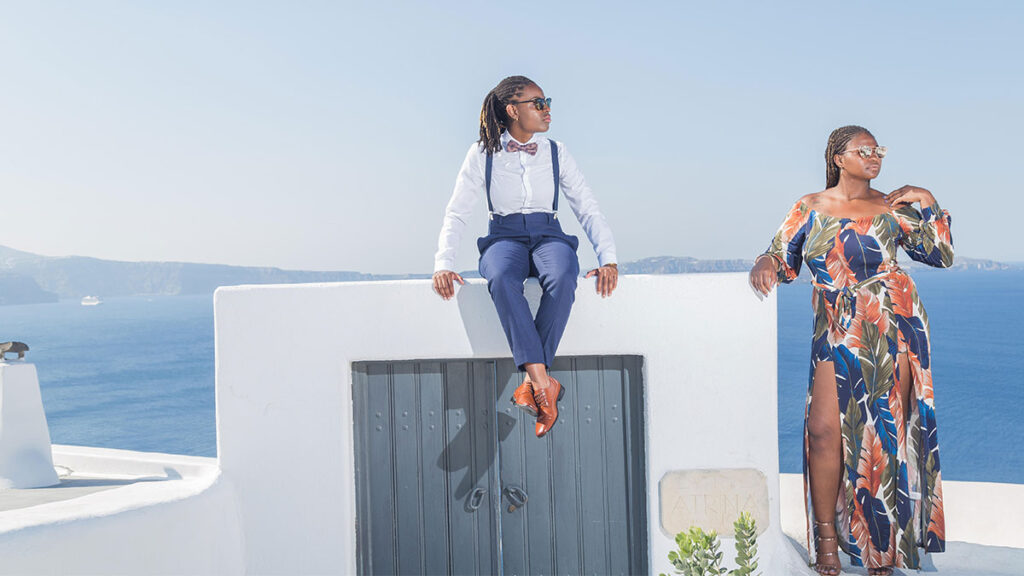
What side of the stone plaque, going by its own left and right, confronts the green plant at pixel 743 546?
front

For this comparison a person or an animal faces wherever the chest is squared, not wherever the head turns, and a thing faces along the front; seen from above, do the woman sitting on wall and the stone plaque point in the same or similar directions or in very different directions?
same or similar directions

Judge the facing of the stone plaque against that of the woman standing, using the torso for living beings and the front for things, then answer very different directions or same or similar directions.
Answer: same or similar directions

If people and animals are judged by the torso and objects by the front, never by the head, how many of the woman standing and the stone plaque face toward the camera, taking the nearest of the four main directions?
2

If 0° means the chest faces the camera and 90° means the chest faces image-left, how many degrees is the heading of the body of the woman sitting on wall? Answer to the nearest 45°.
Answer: approximately 0°

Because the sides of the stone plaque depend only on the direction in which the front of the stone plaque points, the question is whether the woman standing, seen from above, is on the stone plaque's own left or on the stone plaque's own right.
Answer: on the stone plaque's own left

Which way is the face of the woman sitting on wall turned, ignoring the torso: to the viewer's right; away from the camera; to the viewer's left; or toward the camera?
to the viewer's right

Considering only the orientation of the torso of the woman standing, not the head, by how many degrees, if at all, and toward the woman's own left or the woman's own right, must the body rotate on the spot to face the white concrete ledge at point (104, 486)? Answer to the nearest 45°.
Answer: approximately 90° to the woman's own right

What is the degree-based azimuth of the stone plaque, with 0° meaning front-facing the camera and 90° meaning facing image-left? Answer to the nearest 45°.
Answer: approximately 0°

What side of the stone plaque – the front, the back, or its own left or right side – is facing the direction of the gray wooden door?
right

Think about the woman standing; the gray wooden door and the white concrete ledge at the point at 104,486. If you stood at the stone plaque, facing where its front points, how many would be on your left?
1

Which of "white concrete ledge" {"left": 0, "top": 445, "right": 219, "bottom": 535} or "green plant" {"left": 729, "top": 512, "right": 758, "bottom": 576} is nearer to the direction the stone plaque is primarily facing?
the green plant

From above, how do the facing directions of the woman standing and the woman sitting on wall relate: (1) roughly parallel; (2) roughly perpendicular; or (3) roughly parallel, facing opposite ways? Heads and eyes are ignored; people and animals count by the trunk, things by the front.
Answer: roughly parallel

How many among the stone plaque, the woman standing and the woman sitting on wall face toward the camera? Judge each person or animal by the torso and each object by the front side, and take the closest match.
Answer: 3
